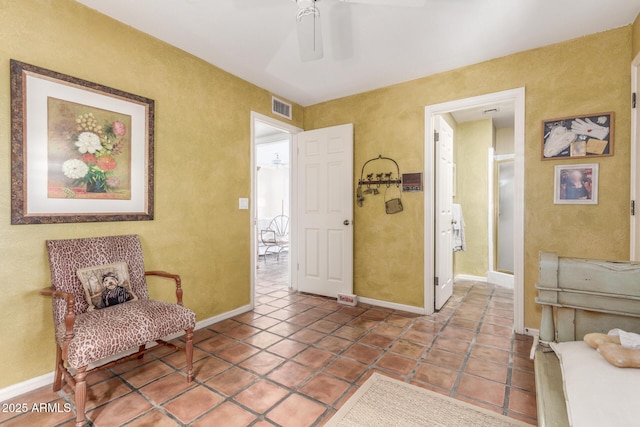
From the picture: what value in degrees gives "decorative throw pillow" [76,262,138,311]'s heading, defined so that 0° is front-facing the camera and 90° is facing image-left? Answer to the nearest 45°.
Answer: approximately 0°

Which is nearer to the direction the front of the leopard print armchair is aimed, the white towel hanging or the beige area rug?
the beige area rug

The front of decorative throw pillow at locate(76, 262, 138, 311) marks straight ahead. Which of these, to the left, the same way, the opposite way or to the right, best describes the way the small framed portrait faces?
to the right

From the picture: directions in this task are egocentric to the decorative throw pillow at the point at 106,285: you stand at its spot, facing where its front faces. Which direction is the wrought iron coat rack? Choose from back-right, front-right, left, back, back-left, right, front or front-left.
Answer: left

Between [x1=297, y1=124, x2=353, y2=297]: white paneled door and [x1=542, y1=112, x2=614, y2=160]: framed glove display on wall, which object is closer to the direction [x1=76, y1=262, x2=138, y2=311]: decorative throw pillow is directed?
the framed glove display on wall

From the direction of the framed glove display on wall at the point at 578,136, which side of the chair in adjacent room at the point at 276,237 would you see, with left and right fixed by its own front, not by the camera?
left

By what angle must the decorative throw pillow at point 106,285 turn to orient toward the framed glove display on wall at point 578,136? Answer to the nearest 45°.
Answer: approximately 45° to its left

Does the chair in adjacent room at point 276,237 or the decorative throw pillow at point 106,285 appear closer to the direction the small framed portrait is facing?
the decorative throw pillow

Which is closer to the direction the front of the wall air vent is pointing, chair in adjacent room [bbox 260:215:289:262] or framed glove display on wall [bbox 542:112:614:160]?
the framed glove display on wall

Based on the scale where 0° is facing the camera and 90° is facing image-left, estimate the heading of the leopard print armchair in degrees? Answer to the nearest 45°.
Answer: approximately 315°
